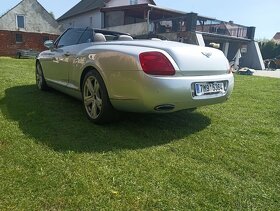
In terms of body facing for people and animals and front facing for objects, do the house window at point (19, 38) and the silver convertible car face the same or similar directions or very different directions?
very different directions

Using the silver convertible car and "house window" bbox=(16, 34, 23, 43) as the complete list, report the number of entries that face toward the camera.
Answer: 1

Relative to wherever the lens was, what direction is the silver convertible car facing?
facing away from the viewer and to the left of the viewer

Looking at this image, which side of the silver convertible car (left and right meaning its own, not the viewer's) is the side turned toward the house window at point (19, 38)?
front

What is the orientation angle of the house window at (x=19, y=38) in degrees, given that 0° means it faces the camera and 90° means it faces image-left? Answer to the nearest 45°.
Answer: approximately 0°
